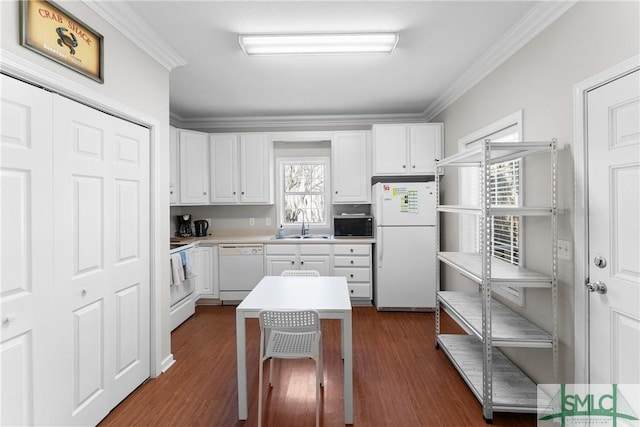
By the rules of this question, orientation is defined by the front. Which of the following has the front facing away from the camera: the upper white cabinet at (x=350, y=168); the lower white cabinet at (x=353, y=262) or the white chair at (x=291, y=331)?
the white chair

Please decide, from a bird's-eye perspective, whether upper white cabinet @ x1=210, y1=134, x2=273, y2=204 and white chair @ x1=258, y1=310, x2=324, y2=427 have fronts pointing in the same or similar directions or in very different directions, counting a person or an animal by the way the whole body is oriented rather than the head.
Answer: very different directions

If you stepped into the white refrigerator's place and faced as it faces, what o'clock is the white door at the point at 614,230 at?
The white door is roughly at 11 o'clock from the white refrigerator.

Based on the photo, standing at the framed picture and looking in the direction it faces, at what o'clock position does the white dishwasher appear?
The white dishwasher is roughly at 9 o'clock from the framed picture.

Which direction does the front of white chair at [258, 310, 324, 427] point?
away from the camera

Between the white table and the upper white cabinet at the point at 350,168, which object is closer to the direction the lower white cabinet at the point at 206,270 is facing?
the white table

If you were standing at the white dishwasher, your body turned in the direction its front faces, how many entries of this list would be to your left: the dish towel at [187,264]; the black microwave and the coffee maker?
1

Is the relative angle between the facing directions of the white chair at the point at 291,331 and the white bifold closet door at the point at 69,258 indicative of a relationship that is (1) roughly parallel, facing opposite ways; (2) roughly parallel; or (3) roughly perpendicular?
roughly perpendicular

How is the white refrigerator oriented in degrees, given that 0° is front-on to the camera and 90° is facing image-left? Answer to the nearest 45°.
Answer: approximately 0°

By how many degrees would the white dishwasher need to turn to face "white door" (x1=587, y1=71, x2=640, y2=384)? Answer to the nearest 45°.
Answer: approximately 45° to its left

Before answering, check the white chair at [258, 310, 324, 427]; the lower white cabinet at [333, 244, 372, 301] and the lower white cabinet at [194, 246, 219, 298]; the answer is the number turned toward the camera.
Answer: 2

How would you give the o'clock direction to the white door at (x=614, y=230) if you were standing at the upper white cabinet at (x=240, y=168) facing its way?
The white door is roughly at 11 o'clock from the upper white cabinet.

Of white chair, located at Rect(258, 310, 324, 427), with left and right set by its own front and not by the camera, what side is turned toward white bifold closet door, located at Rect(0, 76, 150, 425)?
left
